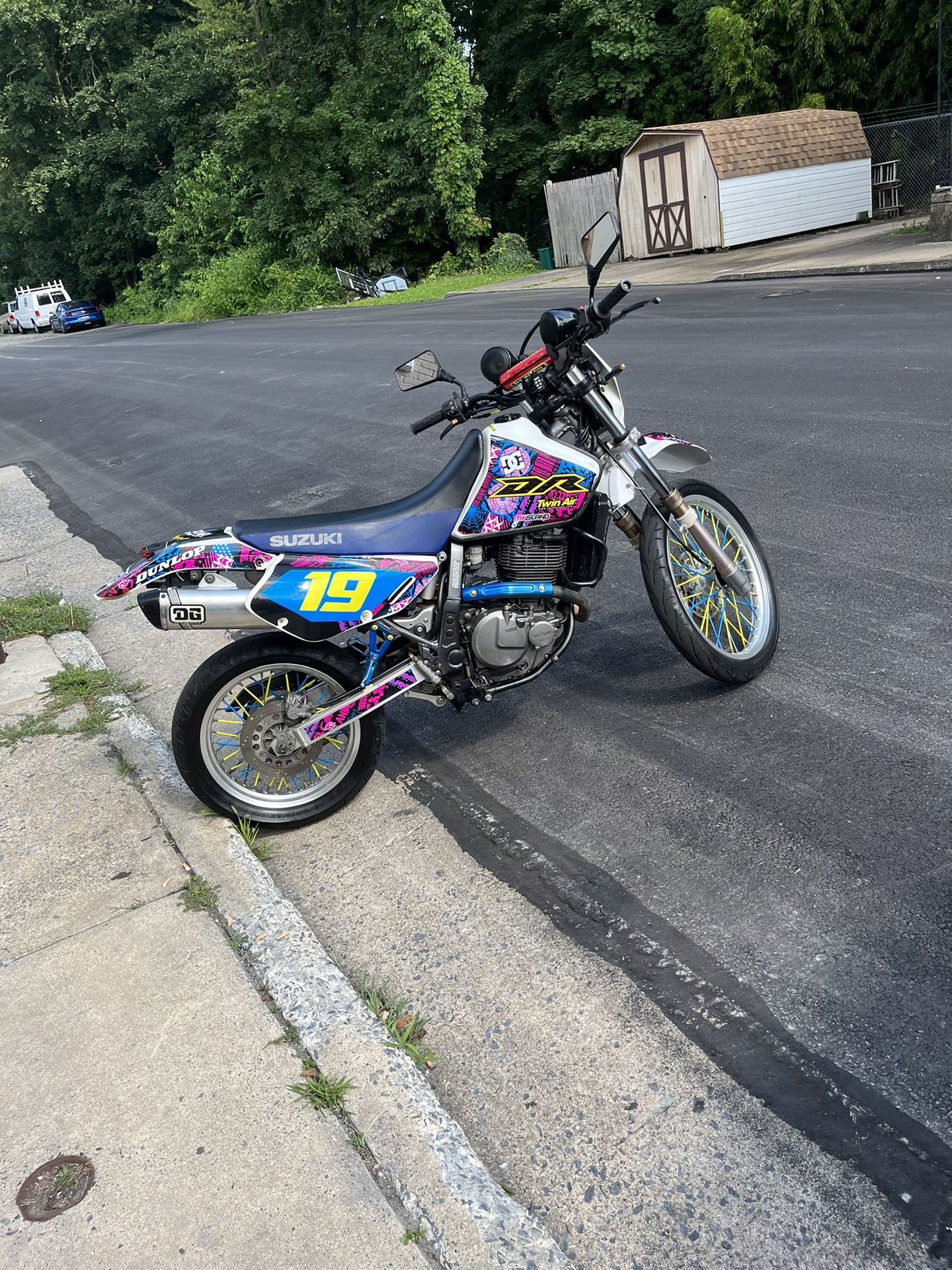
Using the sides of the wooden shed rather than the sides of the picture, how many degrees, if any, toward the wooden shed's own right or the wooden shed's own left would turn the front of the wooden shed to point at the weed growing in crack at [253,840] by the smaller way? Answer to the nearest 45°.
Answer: approximately 45° to the wooden shed's own left

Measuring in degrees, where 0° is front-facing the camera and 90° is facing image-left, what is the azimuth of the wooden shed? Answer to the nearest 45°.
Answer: approximately 45°

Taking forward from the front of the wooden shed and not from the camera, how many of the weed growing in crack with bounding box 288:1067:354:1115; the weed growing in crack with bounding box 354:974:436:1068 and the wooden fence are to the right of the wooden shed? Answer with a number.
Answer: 1

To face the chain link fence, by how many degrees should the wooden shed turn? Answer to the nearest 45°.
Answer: approximately 180°

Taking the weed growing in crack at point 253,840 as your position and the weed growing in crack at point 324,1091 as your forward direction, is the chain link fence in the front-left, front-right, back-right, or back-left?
back-left

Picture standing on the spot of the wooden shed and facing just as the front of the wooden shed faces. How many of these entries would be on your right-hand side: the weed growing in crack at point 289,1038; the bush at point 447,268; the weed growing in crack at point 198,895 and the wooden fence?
2

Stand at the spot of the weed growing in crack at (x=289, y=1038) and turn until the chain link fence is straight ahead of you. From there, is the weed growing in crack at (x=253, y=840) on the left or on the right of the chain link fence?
left

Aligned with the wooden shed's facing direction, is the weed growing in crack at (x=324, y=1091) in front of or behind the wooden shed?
in front

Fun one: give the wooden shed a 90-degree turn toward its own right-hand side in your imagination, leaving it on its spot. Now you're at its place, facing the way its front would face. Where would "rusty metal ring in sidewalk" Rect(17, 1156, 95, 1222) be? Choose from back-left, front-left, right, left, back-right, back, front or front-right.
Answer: back-left

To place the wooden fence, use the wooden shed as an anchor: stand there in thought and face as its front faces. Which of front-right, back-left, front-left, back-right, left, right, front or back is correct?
right

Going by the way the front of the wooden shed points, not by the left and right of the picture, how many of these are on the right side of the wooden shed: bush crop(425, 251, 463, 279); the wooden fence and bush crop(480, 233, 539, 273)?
3

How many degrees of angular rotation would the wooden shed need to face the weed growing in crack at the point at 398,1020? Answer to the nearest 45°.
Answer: approximately 45° to its left

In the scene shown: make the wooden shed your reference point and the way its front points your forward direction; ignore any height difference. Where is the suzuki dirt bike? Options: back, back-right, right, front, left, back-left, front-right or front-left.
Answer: front-left
